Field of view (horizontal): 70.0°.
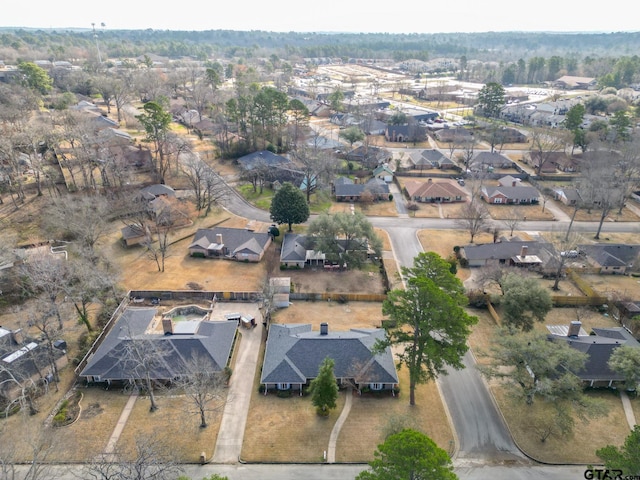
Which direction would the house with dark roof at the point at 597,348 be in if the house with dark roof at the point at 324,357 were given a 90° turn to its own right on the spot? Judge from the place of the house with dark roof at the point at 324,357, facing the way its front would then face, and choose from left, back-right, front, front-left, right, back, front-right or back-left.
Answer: back

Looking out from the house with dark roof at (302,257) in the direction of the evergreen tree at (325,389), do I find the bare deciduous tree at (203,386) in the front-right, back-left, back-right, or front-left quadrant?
front-right

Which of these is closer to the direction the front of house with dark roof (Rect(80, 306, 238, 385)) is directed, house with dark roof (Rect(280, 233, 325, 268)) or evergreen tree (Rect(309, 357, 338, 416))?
the evergreen tree

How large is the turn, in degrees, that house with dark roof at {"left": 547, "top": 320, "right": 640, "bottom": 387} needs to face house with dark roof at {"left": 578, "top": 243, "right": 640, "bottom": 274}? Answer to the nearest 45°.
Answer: approximately 180°

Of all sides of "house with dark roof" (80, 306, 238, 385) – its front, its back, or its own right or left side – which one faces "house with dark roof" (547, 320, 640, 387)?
left

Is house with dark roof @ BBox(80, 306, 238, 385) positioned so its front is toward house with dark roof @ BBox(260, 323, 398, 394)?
no

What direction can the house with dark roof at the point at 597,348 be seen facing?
toward the camera

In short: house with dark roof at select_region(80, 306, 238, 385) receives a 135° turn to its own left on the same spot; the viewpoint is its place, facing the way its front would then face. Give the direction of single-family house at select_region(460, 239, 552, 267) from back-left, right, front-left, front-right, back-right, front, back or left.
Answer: front-right

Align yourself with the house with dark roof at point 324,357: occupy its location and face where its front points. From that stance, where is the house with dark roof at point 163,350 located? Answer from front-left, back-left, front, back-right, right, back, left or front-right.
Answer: right

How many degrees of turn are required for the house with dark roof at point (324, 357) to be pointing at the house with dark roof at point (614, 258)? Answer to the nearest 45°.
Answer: approximately 135° to its left

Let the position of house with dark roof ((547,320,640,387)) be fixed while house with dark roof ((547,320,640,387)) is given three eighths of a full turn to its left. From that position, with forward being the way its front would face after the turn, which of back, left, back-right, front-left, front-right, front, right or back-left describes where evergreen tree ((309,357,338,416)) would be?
back

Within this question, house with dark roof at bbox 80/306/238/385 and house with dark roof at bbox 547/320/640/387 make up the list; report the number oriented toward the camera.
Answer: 2

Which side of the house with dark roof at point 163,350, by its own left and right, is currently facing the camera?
front

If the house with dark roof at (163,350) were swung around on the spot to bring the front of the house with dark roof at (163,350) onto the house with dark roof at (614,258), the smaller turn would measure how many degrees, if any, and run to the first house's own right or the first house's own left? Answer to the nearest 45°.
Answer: approximately 90° to the first house's own left
